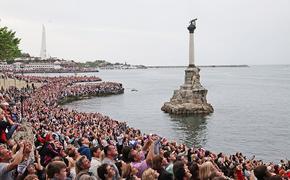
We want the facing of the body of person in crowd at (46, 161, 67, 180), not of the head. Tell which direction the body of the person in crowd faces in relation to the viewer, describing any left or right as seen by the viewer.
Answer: facing away from the viewer and to the right of the viewer
